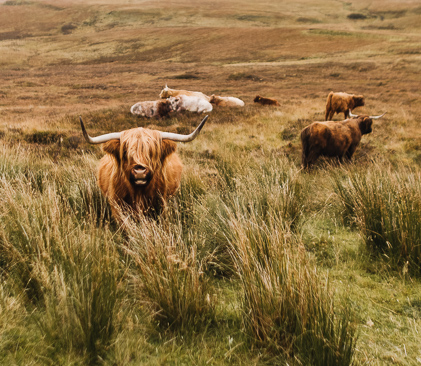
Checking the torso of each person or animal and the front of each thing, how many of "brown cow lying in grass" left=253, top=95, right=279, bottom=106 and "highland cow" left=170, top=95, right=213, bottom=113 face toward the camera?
0

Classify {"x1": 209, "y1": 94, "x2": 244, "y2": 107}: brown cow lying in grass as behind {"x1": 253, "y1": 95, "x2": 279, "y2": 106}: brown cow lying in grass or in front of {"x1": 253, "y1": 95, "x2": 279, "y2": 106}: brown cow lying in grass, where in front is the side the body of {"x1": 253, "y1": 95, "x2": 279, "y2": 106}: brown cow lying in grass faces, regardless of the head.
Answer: in front

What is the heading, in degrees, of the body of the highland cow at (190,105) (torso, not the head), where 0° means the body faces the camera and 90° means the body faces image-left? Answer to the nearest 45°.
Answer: approximately 90°

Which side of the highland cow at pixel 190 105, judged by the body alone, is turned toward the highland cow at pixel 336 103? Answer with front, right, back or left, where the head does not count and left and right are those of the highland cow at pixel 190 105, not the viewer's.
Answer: back

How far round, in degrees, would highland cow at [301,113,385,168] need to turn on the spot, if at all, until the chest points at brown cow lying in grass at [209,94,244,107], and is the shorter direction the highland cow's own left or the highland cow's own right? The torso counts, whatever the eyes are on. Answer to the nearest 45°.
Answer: approximately 90° to the highland cow's own left

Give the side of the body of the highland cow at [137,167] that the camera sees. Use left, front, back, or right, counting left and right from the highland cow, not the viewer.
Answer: front

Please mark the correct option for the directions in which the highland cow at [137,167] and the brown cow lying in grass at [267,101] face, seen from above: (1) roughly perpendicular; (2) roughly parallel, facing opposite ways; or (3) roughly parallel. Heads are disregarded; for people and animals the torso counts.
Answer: roughly perpendicular

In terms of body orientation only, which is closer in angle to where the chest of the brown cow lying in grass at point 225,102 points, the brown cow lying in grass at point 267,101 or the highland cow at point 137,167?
the highland cow
